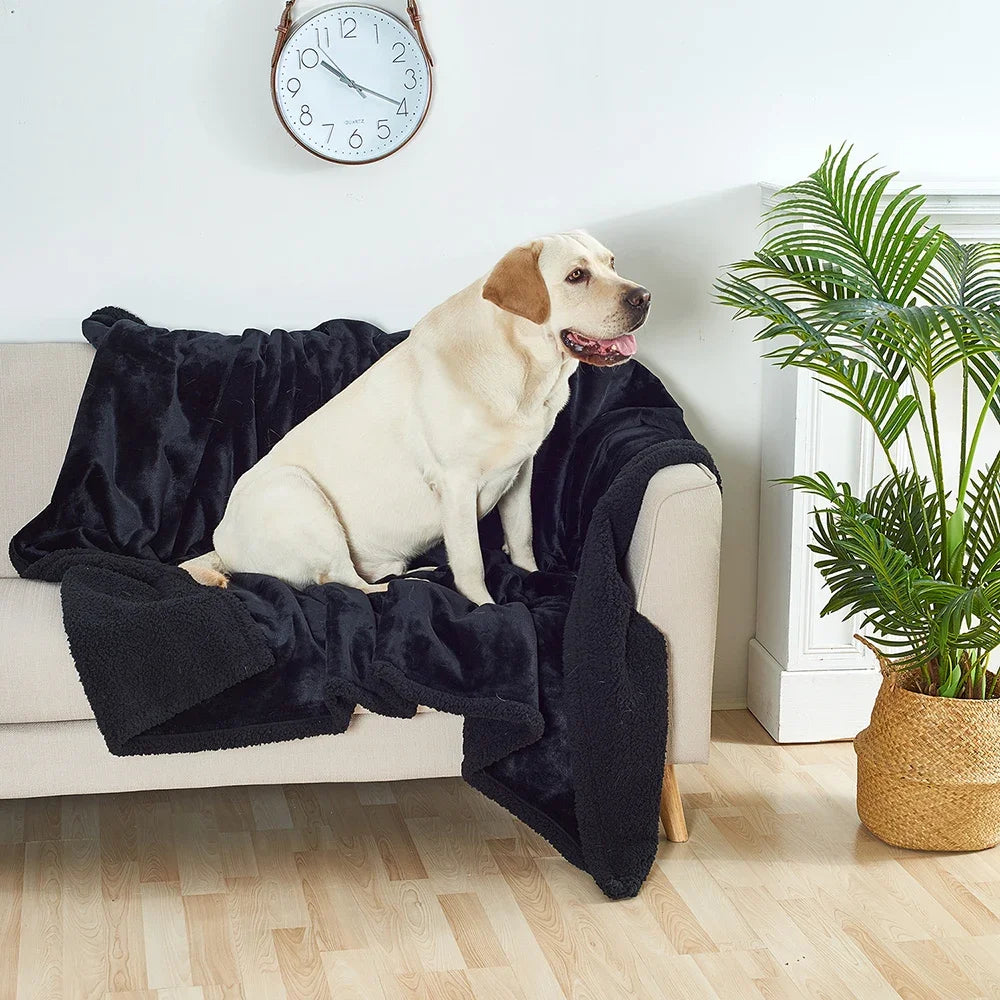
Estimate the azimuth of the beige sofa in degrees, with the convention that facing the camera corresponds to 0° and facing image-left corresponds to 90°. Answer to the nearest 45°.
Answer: approximately 0°

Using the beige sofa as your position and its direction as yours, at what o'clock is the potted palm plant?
The potted palm plant is roughly at 9 o'clock from the beige sofa.

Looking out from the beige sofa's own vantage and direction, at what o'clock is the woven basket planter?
The woven basket planter is roughly at 9 o'clock from the beige sofa.
